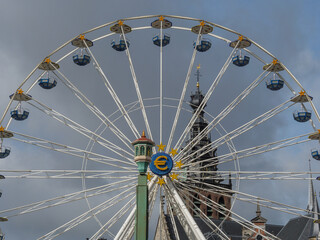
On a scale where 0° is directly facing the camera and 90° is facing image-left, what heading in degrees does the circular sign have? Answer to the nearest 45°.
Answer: approximately 0°
